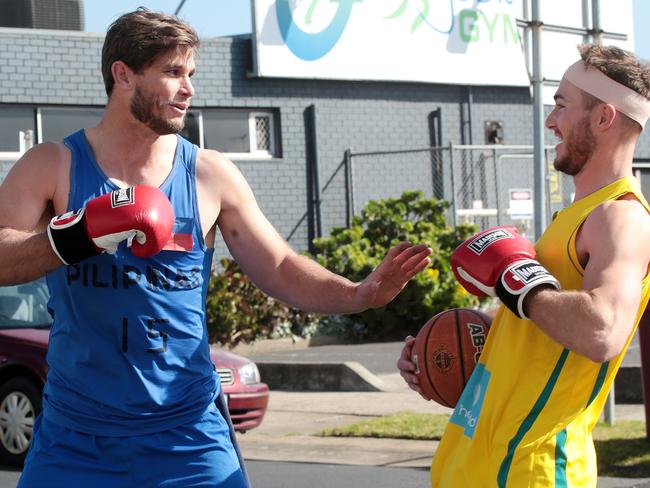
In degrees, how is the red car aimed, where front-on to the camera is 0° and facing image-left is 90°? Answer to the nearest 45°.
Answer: approximately 315°

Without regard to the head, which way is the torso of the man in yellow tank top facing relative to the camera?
to the viewer's left

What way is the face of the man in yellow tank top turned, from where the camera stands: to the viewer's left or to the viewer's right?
to the viewer's left

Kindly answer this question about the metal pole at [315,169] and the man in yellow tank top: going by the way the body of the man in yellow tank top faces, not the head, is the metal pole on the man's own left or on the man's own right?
on the man's own right

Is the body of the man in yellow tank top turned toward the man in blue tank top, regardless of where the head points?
yes

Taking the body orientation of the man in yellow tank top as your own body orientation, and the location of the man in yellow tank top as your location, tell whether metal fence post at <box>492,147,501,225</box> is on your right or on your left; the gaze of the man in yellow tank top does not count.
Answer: on your right

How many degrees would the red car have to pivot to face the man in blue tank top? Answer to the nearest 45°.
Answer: approximately 45° to its right

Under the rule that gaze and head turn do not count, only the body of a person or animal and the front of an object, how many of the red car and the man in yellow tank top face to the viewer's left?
1

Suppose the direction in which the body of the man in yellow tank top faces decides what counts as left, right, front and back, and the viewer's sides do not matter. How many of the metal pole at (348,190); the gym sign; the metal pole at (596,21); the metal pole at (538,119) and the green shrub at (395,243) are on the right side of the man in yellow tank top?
5

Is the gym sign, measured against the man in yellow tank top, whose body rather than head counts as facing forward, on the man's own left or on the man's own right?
on the man's own right

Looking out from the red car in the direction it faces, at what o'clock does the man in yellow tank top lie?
The man in yellow tank top is roughly at 1 o'clock from the red car.

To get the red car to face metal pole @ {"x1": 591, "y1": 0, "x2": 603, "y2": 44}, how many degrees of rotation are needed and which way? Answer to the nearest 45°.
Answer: approximately 45° to its left

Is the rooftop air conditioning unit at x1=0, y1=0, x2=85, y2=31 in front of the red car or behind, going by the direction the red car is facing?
behind
